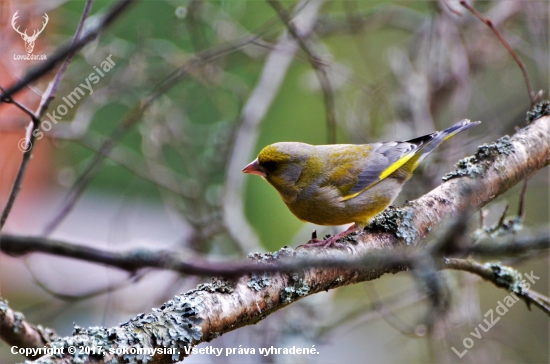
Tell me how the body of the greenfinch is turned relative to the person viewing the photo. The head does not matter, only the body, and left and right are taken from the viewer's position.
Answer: facing to the left of the viewer
